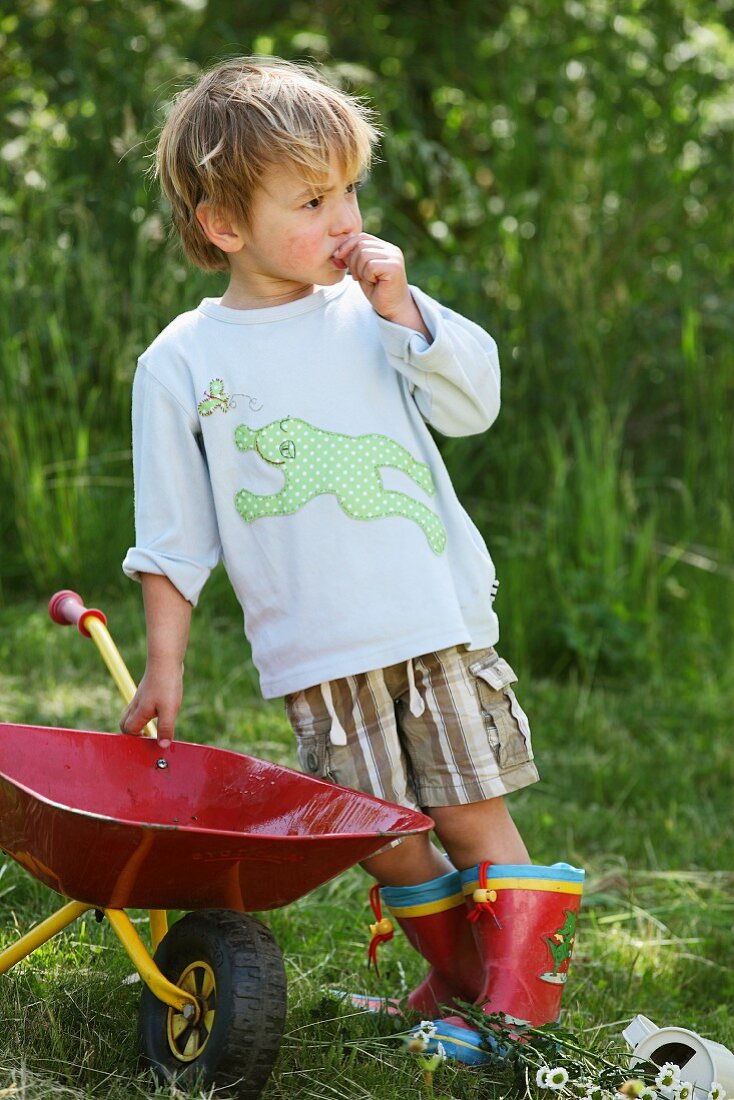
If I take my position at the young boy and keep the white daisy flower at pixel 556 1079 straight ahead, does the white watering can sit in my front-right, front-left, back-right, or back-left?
front-left

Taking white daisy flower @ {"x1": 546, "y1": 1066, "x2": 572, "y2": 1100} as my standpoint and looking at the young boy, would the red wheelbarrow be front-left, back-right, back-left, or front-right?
front-left

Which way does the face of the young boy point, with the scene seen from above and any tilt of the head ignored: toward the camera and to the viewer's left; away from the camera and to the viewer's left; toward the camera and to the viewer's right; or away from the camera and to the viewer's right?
toward the camera and to the viewer's right

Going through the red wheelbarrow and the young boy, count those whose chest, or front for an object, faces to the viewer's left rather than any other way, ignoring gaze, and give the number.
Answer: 0

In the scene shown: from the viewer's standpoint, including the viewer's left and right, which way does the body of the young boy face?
facing the viewer
